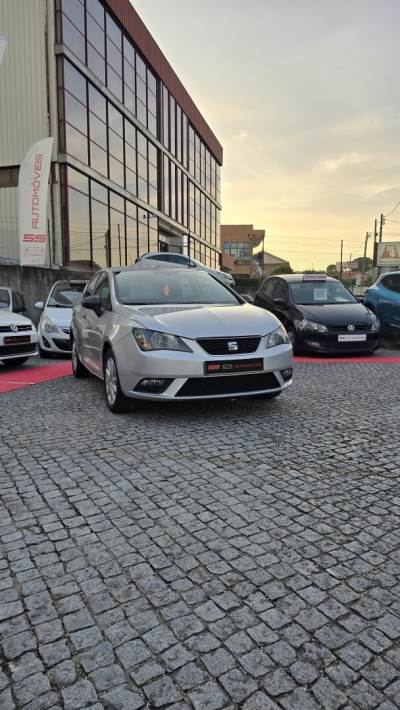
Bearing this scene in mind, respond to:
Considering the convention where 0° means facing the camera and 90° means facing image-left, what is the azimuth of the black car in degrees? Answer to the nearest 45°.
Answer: approximately 315°

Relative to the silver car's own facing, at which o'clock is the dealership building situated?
The dealership building is roughly at 7 o'clock from the silver car.

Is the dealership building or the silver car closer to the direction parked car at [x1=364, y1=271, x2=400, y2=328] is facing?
the silver car

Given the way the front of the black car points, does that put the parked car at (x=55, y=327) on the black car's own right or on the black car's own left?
on the black car's own right

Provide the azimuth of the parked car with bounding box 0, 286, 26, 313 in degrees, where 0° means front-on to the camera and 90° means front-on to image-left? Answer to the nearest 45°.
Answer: approximately 315°

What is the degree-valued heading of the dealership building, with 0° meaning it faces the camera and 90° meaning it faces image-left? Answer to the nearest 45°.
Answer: approximately 315°

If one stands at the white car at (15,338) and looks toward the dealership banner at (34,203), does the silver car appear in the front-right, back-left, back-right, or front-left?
back-right

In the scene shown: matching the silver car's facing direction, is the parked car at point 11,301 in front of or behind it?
behind
